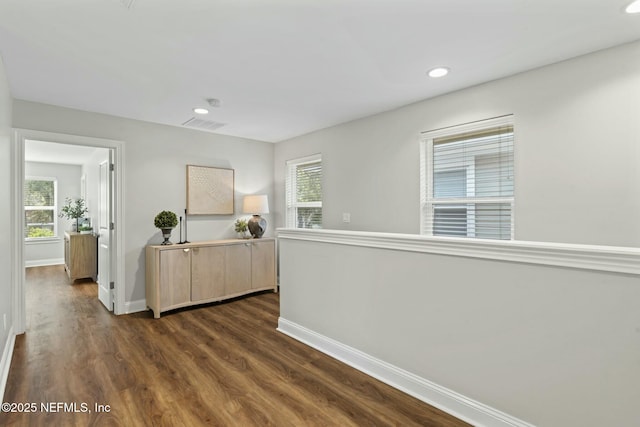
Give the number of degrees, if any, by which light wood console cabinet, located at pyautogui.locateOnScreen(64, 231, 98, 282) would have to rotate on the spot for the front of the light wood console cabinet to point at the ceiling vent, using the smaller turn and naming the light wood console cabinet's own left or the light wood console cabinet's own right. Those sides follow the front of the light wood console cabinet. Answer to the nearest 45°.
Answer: approximately 135° to the light wood console cabinet's own left

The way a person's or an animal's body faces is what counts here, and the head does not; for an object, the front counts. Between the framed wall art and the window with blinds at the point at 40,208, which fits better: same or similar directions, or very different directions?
same or similar directions

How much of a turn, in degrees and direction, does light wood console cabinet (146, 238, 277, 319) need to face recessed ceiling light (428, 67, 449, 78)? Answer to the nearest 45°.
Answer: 0° — it already faces it

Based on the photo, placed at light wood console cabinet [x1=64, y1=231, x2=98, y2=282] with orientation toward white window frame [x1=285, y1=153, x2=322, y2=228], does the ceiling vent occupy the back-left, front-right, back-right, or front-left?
front-right

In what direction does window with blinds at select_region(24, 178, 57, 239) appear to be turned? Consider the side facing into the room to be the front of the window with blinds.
toward the camera

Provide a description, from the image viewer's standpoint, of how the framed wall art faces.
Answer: facing the viewer and to the right of the viewer

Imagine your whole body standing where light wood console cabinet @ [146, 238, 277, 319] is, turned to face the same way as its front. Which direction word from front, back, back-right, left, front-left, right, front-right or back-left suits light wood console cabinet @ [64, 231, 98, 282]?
back

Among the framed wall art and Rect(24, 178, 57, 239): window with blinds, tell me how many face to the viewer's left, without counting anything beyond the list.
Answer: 0

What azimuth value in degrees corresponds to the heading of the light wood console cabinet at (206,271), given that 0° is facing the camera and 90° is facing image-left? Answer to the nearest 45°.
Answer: approximately 315°

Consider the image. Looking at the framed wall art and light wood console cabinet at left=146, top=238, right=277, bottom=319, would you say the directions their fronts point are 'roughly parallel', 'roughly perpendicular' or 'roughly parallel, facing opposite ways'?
roughly parallel

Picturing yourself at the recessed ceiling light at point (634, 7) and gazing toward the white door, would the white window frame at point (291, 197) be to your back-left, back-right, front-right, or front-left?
front-right

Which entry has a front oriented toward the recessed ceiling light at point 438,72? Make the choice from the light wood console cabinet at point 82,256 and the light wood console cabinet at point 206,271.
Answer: the light wood console cabinet at point 206,271

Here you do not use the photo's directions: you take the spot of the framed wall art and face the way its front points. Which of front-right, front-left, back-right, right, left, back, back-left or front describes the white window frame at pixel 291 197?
front-left
